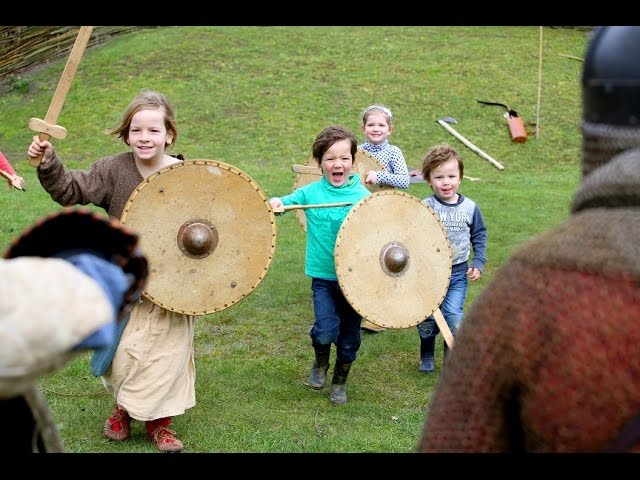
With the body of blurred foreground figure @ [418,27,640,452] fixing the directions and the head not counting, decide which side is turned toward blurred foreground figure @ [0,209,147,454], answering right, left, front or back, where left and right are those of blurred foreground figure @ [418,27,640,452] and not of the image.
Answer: left

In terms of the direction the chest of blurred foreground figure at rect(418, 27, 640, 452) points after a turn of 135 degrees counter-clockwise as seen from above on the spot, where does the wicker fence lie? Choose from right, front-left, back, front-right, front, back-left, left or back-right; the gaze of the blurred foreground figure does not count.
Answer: right

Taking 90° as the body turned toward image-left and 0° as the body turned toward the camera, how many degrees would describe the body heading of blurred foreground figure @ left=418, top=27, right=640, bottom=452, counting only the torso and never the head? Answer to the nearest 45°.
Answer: approximately 180°
